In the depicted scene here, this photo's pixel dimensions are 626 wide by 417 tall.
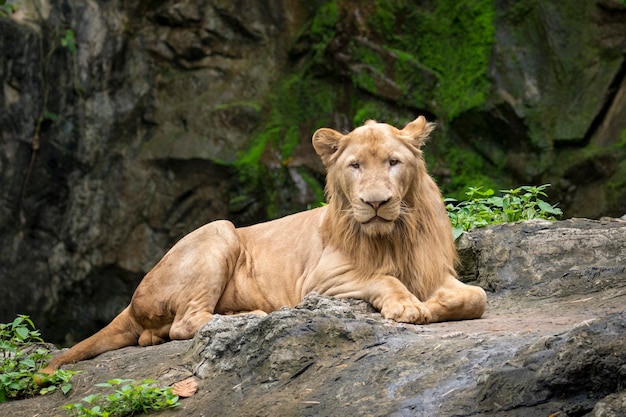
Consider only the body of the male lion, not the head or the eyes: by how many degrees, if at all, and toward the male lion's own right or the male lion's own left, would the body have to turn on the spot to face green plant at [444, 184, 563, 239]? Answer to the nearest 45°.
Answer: approximately 45° to the male lion's own left

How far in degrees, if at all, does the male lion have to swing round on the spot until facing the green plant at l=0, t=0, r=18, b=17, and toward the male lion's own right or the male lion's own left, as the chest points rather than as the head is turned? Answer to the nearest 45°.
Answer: approximately 135° to the male lion's own left

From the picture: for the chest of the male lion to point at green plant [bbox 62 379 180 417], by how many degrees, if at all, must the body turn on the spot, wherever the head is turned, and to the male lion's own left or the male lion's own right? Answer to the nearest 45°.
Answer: approximately 135° to the male lion's own right

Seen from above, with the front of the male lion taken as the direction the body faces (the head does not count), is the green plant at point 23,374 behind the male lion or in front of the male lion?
behind

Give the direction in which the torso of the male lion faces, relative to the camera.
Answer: to the viewer's right
